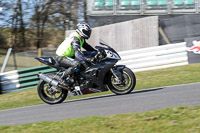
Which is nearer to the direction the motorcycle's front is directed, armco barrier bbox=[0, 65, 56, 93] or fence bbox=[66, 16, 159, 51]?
the fence

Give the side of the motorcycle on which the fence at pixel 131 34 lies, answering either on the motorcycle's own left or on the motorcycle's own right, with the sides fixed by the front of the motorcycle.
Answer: on the motorcycle's own left

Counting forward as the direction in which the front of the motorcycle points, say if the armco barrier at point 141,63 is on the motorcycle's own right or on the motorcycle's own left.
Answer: on the motorcycle's own left

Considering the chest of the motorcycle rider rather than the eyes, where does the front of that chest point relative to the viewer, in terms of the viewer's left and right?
facing to the right of the viewer

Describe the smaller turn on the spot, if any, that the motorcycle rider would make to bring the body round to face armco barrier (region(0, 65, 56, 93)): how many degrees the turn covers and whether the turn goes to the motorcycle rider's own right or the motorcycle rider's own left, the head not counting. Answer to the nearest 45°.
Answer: approximately 135° to the motorcycle rider's own left

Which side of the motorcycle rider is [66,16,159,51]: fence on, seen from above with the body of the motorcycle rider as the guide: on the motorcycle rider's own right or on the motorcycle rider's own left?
on the motorcycle rider's own left

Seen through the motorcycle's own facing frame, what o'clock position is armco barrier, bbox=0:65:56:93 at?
The armco barrier is roughly at 8 o'clock from the motorcycle.

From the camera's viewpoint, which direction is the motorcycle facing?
to the viewer's right
